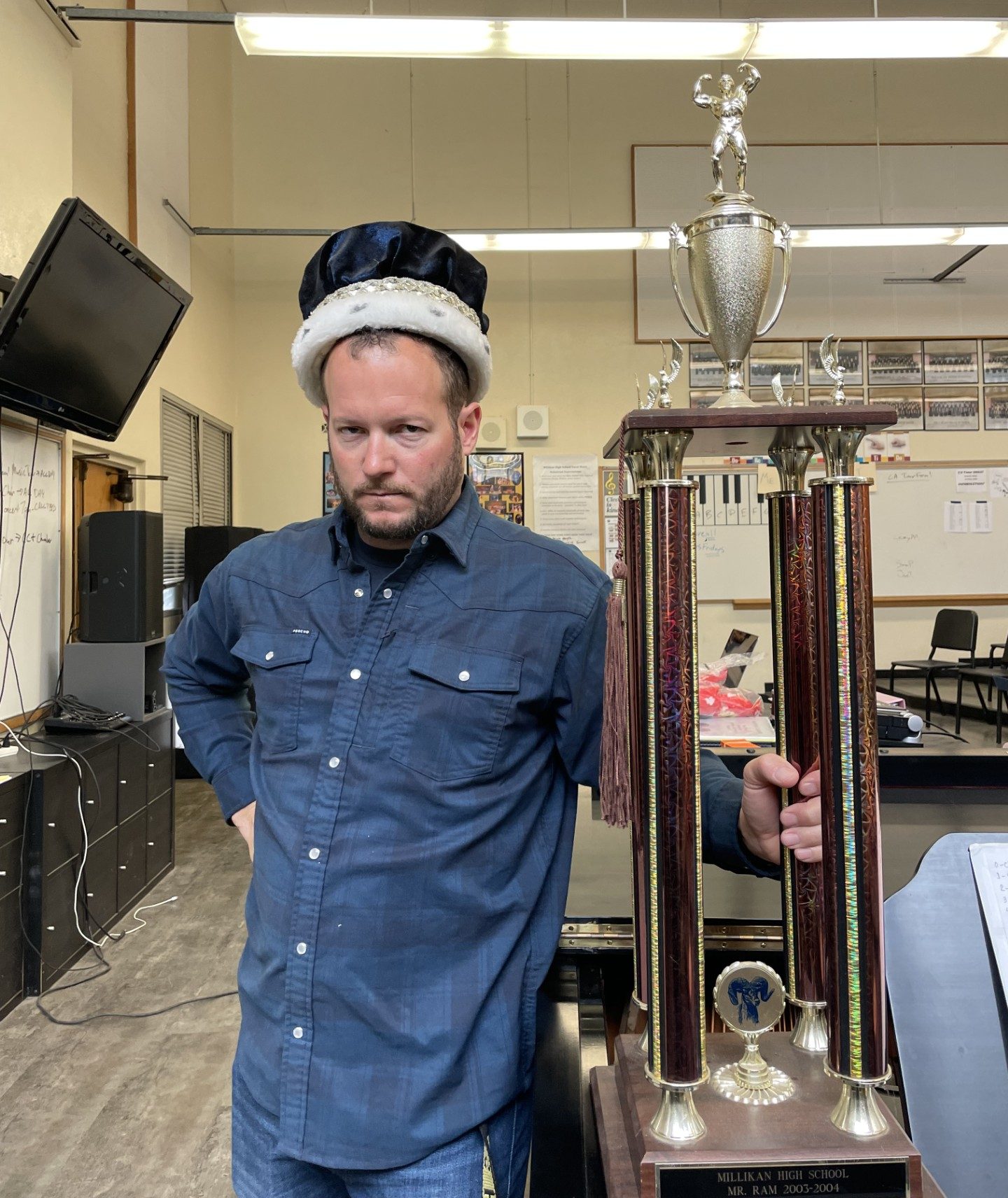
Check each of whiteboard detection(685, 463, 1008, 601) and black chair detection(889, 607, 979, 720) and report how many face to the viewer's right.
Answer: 0

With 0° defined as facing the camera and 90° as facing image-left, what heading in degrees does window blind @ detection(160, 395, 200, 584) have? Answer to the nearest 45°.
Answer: approximately 315°

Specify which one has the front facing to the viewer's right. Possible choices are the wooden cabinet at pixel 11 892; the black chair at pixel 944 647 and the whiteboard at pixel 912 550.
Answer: the wooden cabinet

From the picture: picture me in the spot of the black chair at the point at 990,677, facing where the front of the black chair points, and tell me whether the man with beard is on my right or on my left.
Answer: on my left

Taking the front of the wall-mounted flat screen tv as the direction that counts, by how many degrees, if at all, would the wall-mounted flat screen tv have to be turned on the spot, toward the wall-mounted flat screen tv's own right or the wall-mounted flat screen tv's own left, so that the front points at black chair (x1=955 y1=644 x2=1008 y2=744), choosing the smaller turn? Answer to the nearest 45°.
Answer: approximately 45° to the wall-mounted flat screen tv's own left

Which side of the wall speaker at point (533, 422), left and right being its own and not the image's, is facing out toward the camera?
front

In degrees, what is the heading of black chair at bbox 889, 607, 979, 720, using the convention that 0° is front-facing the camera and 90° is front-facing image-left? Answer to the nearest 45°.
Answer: approximately 45°

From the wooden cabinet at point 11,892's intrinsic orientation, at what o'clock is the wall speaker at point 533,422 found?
The wall speaker is roughly at 11 o'clock from the wooden cabinet.

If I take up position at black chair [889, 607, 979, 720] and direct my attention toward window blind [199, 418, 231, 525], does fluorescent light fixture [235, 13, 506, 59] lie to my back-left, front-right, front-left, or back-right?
front-left

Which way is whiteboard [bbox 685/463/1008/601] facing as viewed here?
toward the camera

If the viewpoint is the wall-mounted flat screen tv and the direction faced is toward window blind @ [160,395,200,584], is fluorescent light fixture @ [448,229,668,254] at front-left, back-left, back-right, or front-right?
front-right

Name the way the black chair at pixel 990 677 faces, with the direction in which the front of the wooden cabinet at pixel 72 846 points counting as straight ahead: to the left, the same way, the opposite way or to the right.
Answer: the opposite way

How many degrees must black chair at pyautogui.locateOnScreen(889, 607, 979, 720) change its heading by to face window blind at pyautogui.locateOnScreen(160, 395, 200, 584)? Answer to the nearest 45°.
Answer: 0° — it already faces it

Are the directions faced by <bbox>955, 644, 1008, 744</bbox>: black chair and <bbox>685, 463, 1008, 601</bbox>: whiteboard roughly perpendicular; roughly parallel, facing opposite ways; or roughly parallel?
roughly perpendicular

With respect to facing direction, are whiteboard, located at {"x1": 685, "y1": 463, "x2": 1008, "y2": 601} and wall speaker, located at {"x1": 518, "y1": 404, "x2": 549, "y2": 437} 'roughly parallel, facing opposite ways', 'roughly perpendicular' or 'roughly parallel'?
roughly parallel

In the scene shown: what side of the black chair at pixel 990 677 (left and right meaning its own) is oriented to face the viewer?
left

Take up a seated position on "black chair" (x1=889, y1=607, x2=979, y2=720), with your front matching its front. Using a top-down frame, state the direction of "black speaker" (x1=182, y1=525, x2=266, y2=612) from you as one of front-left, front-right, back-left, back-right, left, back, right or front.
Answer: front

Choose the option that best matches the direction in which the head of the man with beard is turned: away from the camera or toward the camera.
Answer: toward the camera
